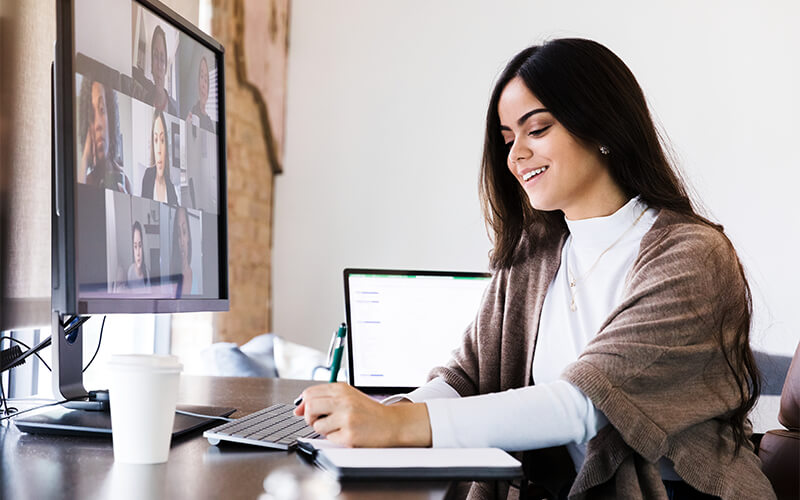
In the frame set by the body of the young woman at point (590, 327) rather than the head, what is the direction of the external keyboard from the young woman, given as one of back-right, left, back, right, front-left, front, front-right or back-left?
front

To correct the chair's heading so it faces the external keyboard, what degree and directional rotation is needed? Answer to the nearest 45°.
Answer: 0° — it already faces it

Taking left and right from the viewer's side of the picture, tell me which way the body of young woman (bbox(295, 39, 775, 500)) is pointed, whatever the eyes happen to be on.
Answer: facing the viewer and to the left of the viewer

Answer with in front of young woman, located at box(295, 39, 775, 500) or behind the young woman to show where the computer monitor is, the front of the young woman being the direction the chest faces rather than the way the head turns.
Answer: in front

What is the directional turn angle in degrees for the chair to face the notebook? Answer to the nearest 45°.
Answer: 0° — it already faces it

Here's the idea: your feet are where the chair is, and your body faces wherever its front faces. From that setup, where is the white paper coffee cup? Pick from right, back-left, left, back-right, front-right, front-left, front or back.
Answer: front

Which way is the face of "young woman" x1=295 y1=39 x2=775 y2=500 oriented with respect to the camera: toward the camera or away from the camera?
toward the camera

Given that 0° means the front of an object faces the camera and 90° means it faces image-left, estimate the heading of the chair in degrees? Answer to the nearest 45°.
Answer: approximately 45°

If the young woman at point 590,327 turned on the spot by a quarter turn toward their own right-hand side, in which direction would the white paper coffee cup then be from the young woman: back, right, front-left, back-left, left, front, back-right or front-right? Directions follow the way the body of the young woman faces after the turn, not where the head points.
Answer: left
